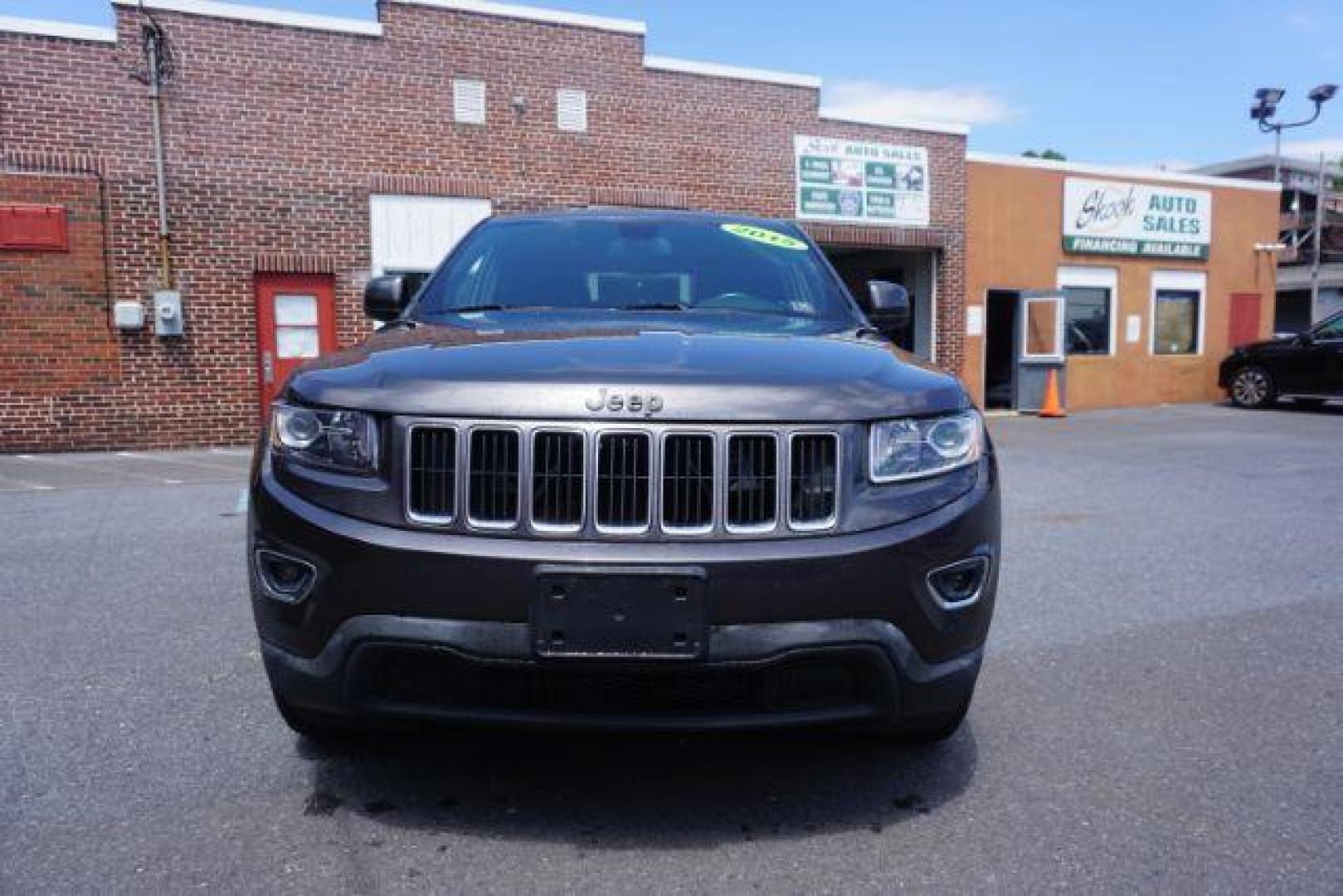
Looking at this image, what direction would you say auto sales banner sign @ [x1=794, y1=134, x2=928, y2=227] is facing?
toward the camera

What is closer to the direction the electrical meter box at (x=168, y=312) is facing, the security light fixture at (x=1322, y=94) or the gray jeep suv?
the gray jeep suv

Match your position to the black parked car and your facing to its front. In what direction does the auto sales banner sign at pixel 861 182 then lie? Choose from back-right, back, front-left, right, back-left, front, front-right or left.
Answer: front-left

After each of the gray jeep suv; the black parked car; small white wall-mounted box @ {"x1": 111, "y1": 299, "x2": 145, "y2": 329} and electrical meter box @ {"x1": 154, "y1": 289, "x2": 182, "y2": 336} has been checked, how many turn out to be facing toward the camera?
3

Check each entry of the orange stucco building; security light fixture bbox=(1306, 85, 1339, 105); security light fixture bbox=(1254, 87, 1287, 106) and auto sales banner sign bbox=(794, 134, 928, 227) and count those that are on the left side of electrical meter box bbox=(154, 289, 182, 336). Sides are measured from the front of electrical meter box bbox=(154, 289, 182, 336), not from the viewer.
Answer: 4

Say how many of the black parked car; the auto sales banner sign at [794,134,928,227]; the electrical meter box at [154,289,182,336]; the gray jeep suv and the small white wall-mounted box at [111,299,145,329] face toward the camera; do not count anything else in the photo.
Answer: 4

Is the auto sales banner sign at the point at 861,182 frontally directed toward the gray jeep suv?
yes

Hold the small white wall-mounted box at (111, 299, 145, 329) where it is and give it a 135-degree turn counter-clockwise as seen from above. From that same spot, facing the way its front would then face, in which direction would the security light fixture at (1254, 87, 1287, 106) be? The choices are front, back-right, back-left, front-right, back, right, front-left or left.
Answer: front-right

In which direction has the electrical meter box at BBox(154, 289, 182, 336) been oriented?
toward the camera

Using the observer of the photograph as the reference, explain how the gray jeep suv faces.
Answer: facing the viewer

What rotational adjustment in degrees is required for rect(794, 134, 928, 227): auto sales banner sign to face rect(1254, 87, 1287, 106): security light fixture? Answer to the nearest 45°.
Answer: approximately 135° to its left

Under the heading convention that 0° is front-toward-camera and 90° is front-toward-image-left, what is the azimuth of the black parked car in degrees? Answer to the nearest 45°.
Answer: approximately 90°
